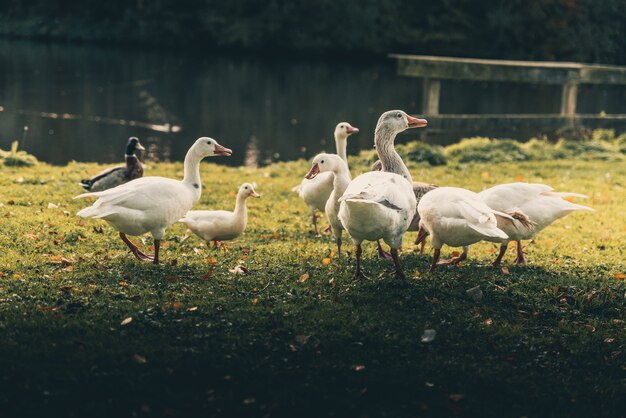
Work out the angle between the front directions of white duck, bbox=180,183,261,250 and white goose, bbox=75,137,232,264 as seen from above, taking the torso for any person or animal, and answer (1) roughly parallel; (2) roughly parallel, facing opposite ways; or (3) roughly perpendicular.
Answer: roughly parallel

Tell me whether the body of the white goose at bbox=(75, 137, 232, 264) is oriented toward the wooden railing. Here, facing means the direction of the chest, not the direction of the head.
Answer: no

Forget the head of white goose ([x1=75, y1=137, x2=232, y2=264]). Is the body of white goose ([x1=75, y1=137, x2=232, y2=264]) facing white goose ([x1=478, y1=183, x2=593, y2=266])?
yes

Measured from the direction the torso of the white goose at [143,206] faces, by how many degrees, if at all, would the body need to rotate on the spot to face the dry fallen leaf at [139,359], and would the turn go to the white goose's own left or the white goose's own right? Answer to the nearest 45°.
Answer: approximately 90° to the white goose's own right

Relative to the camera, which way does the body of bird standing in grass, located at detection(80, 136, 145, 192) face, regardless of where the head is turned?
to the viewer's right

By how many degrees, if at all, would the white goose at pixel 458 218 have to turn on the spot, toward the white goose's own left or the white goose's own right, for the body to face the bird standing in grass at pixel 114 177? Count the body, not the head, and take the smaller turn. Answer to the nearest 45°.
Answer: approximately 45° to the white goose's own right

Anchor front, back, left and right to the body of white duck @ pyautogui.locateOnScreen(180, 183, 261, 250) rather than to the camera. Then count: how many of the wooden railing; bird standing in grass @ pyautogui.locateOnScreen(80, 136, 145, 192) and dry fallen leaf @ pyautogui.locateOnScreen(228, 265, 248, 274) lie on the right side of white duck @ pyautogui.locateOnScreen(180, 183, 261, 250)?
1

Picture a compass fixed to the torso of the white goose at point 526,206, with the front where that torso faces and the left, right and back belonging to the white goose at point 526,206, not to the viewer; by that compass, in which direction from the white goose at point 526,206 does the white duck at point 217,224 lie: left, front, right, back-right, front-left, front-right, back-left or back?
front

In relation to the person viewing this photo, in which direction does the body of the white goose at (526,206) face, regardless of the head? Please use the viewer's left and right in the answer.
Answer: facing to the left of the viewer

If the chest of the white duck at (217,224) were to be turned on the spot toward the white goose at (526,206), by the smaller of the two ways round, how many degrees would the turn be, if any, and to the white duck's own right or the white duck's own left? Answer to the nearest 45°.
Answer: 0° — it already faces it

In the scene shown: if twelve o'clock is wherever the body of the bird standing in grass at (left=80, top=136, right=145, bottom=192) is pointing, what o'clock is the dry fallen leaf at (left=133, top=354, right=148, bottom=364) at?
The dry fallen leaf is roughly at 3 o'clock from the bird standing in grass.

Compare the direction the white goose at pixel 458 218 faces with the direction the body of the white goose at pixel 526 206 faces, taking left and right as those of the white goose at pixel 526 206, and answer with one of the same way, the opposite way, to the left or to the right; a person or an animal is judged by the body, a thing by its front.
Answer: the same way

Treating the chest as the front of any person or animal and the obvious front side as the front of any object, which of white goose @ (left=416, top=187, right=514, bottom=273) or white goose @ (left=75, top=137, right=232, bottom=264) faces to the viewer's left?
white goose @ (left=416, top=187, right=514, bottom=273)

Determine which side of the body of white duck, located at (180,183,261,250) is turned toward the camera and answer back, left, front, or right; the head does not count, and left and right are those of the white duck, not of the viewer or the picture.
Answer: right

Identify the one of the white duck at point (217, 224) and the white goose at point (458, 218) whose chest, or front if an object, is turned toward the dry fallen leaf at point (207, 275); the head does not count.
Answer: the white goose at point (458, 218)
